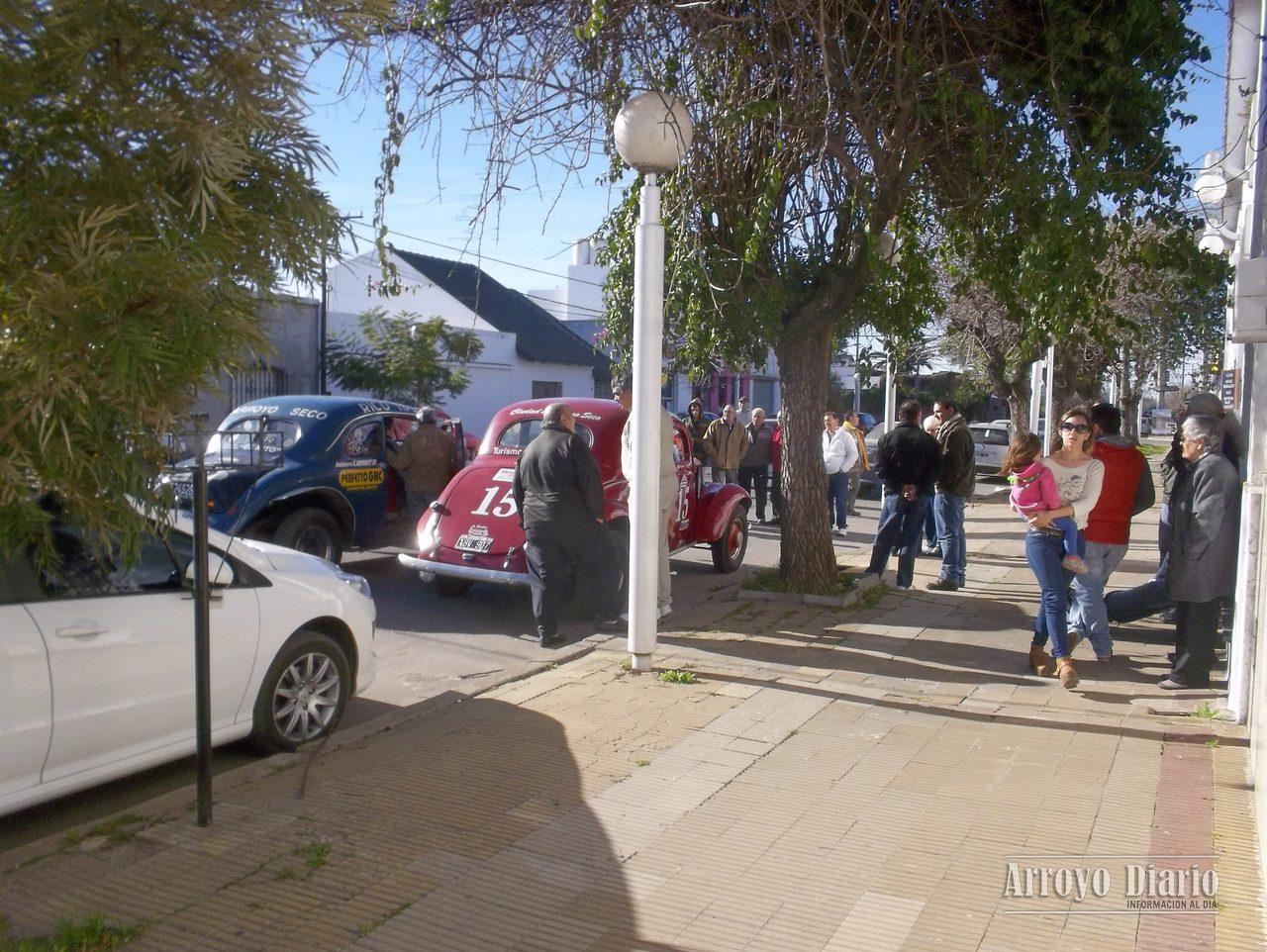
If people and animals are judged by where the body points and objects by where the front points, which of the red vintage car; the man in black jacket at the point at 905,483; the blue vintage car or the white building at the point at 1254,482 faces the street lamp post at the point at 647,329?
the white building

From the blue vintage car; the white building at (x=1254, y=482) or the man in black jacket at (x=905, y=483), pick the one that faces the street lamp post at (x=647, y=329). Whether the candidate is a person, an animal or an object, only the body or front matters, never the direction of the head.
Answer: the white building

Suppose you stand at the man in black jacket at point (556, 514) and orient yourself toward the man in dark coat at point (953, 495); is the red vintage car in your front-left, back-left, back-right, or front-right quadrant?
front-left

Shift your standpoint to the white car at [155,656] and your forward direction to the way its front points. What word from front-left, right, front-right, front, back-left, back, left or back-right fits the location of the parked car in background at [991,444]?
front

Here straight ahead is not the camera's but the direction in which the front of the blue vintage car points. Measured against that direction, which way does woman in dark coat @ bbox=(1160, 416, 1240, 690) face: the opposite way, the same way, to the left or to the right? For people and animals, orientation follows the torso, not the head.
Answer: to the left

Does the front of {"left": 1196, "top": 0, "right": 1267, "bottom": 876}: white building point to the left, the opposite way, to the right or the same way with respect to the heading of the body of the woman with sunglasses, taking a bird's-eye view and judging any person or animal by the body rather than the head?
to the right

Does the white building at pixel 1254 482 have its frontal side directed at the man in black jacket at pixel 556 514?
yes

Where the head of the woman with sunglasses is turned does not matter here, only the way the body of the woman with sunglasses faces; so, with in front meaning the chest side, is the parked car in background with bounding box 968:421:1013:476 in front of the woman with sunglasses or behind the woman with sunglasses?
behind

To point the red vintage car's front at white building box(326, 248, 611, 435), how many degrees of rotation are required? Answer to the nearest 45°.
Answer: approximately 45° to its left

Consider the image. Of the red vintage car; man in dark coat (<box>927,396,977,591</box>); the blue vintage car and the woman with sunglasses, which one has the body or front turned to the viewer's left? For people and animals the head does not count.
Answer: the man in dark coat

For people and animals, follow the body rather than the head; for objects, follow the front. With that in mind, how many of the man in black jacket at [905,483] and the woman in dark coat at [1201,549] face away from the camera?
1

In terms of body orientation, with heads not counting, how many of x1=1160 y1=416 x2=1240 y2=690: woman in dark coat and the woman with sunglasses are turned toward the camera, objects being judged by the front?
1

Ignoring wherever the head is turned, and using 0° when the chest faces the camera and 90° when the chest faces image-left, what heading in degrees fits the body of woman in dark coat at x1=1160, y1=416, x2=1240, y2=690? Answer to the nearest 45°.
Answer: approximately 90°

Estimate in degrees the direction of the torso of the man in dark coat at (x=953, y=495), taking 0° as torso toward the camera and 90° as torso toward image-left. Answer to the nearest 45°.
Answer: approximately 90°

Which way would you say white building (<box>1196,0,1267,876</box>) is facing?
to the viewer's left

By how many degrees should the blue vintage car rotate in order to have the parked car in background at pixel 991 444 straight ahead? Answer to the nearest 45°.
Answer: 0° — it already faces it

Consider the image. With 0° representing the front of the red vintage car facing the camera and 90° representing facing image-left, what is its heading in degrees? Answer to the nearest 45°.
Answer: approximately 225°
